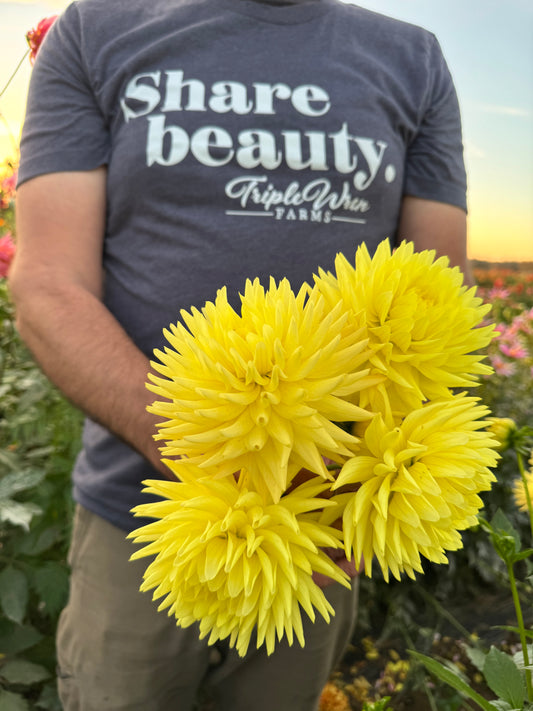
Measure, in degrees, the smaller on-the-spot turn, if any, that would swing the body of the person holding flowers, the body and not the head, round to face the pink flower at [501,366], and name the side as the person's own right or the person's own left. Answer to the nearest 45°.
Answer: approximately 135° to the person's own left

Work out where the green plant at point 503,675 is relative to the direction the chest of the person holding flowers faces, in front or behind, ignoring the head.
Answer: in front

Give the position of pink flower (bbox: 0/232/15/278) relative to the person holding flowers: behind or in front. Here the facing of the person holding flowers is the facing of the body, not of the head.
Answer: behind

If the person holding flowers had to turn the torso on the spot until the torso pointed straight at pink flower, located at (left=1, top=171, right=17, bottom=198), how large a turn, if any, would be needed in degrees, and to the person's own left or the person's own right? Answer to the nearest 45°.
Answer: approximately 135° to the person's own right

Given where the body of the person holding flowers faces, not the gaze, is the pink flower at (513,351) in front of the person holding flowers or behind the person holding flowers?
behind

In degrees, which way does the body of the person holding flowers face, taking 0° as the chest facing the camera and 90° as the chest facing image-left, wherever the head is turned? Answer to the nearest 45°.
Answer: approximately 0°

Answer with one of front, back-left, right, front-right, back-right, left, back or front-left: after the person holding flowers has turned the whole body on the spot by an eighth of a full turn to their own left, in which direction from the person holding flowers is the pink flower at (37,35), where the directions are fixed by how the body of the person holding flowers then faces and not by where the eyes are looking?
back
